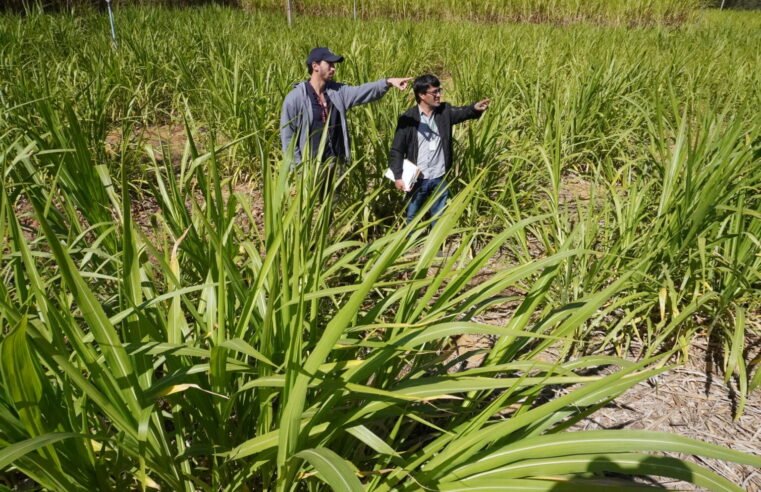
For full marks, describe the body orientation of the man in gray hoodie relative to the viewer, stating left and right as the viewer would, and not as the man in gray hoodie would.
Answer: facing the viewer and to the right of the viewer

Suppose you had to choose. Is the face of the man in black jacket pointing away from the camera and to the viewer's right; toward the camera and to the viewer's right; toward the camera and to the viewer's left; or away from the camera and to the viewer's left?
toward the camera and to the viewer's right

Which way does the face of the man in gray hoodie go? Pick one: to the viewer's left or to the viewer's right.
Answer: to the viewer's right

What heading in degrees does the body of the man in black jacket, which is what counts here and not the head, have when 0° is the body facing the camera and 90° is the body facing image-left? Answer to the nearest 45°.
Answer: approximately 315°
